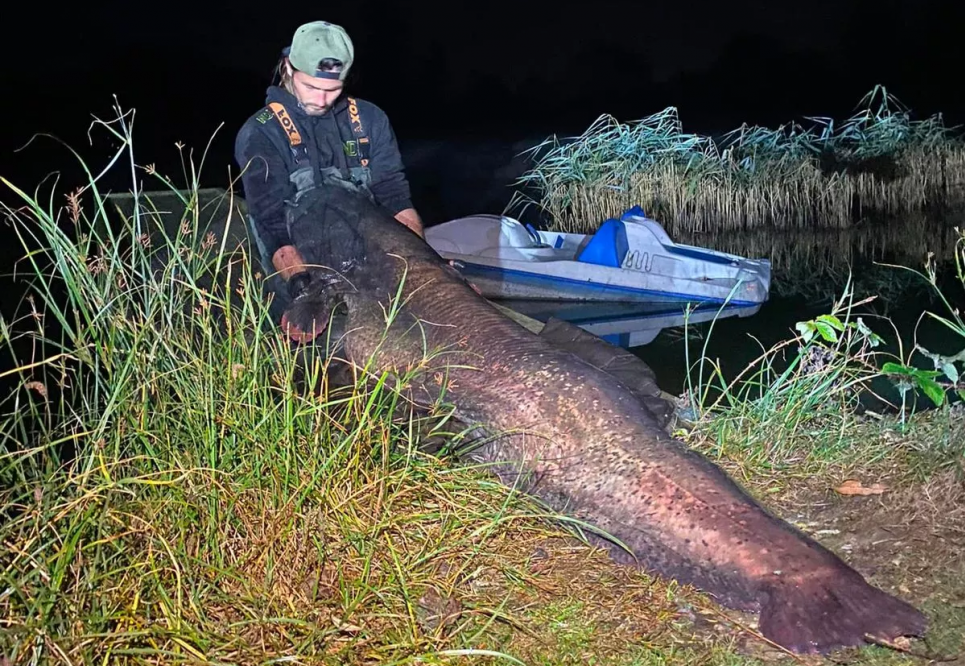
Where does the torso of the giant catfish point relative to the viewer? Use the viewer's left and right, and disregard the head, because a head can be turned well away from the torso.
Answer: facing away from the viewer and to the left of the viewer

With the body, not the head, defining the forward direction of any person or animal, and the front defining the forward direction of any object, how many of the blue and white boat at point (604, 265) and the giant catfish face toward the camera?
0

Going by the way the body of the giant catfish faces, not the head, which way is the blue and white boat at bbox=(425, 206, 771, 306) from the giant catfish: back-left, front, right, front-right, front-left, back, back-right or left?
front-right
